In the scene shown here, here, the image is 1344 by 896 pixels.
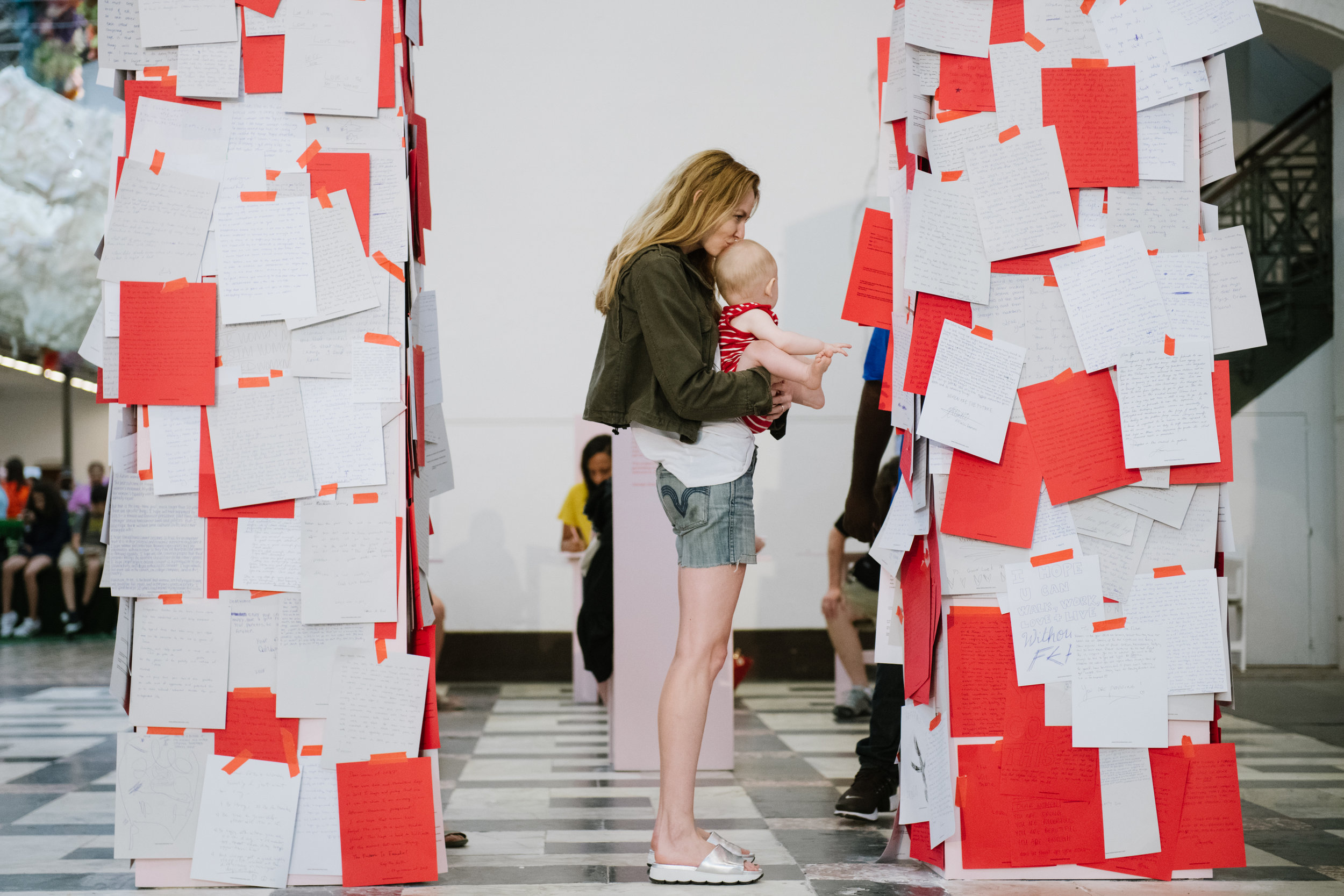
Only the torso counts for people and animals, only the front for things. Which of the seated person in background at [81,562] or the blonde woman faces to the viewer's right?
the blonde woman

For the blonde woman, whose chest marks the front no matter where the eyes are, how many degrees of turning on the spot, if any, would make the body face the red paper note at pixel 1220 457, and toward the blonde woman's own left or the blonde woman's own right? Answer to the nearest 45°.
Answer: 0° — they already face it

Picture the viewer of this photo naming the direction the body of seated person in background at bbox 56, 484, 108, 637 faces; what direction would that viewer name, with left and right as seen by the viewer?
facing the viewer and to the left of the viewer

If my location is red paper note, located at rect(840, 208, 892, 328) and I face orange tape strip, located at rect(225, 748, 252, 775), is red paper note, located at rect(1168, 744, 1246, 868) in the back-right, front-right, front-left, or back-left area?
back-left

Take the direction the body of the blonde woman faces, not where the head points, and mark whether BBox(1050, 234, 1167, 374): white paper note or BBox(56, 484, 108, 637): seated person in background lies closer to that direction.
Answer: the white paper note

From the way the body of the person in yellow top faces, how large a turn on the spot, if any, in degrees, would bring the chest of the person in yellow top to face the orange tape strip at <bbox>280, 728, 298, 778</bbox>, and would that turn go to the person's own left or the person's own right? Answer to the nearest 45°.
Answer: approximately 45° to the person's own right

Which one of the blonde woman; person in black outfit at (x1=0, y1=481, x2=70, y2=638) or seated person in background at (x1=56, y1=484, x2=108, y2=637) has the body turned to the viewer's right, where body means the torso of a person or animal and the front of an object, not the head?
the blonde woman

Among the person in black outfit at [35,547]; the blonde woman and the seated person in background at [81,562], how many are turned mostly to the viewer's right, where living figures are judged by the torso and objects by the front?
1

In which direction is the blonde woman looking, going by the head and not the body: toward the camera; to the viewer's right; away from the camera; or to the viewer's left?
to the viewer's right

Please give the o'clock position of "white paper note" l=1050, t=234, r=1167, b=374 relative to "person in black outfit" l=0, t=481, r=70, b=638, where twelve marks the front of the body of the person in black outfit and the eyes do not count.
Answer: The white paper note is roughly at 10 o'clock from the person in black outfit.

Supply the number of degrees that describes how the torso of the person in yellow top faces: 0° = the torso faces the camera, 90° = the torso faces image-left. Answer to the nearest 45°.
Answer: approximately 315°

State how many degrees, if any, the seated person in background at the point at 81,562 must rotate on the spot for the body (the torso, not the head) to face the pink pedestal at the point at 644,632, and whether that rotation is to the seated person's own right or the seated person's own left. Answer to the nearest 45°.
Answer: approximately 45° to the seated person's own left

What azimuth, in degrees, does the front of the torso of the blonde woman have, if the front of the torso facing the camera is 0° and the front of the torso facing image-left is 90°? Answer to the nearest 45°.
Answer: approximately 270°

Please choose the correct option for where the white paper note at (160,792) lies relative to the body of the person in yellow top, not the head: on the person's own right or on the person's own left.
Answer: on the person's own right

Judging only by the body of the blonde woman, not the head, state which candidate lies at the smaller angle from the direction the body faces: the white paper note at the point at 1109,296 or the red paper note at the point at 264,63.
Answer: the white paper note
